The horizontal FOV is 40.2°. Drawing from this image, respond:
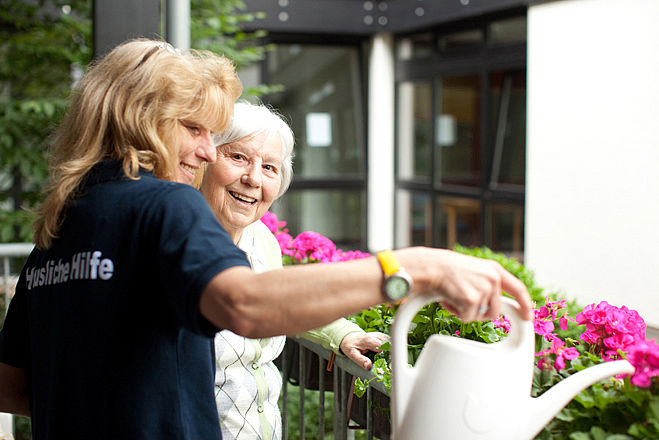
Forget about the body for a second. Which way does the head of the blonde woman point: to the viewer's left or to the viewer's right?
to the viewer's right

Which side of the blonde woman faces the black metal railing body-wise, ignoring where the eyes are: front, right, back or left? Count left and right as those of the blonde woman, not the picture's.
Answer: front

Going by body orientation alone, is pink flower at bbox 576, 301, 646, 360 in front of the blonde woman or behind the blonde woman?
in front

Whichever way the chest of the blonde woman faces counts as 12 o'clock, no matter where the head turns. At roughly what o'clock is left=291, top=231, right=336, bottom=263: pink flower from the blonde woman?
The pink flower is roughly at 11 o'clock from the blonde woman.

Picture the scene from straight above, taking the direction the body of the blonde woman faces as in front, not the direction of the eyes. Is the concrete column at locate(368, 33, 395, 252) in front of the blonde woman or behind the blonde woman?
in front

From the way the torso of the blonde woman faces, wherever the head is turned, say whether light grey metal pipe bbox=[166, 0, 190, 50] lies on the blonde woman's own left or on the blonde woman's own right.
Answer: on the blonde woman's own left

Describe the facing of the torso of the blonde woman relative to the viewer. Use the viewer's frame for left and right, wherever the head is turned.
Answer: facing away from the viewer and to the right of the viewer
